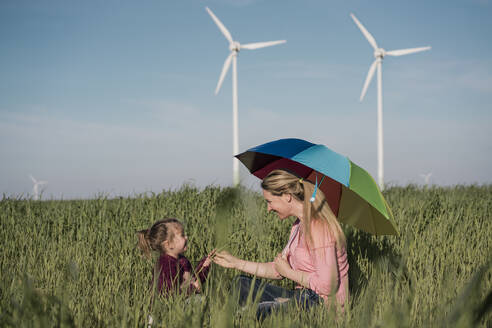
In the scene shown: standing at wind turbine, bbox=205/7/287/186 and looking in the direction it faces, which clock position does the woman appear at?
The woman is roughly at 12 o'clock from the wind turbine.

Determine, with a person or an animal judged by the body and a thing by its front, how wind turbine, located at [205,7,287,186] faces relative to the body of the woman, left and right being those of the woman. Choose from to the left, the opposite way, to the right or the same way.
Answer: to the left

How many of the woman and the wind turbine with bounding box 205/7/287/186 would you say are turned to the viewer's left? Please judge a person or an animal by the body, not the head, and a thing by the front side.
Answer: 1

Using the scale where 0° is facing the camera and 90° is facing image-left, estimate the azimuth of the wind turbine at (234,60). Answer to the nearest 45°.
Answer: approximately 0°

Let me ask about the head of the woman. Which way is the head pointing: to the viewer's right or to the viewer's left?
to the viewer's left

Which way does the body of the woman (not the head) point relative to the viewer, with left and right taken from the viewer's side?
facing to the left of the viewer

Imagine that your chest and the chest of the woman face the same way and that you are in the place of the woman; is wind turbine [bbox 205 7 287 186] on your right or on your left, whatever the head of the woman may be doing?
on your right
